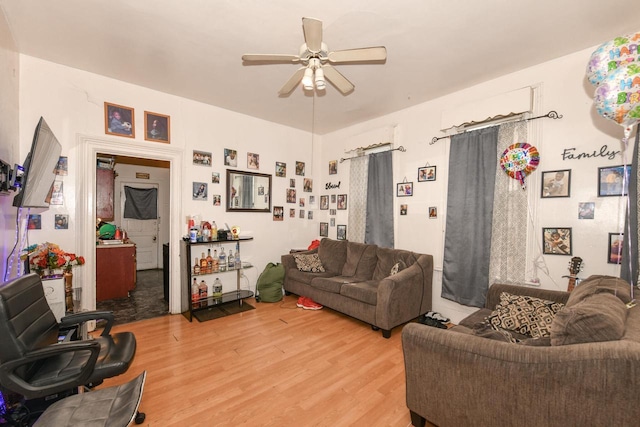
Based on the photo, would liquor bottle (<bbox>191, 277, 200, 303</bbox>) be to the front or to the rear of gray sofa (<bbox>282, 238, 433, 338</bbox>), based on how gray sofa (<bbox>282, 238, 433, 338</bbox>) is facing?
to the front

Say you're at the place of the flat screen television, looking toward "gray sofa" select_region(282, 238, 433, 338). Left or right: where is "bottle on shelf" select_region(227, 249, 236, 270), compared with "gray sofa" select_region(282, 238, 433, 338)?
left

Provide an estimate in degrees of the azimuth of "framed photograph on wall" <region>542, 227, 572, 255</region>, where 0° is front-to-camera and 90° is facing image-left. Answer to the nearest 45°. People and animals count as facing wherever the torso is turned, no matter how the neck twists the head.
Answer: approximately 0°

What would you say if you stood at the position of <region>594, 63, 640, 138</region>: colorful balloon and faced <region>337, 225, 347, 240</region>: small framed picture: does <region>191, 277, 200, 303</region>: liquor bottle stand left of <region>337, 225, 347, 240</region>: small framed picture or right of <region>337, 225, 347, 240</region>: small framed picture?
left

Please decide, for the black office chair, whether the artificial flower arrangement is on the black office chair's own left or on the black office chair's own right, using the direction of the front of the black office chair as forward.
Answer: on the black office chair's own left

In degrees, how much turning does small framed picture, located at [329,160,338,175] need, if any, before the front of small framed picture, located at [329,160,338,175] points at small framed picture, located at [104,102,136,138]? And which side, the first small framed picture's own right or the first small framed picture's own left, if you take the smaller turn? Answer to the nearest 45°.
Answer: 0° — it already faces it

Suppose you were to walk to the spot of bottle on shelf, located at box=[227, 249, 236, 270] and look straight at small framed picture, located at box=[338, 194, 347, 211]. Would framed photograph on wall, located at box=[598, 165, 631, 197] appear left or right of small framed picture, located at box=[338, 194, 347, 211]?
right

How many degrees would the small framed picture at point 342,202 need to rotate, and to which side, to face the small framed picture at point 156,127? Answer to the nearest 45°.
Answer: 0° — it already faces it

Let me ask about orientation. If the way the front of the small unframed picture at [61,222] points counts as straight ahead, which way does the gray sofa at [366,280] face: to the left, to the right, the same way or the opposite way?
to the right

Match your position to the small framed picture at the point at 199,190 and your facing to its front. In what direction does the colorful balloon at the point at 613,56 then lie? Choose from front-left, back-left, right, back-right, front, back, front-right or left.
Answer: front-left

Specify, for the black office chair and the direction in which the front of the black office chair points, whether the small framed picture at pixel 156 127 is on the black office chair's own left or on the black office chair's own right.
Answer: on the black office chair's own left

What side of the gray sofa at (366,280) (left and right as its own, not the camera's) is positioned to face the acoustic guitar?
left
